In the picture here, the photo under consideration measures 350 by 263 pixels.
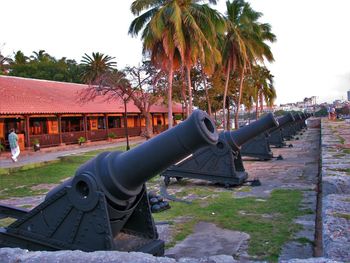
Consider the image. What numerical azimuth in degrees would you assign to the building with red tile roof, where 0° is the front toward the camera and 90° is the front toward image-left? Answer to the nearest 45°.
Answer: approximately 315°

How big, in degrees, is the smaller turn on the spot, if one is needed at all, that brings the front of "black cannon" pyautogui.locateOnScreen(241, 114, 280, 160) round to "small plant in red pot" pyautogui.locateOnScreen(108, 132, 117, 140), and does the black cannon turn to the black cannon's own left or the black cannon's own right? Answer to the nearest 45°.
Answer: approximately 135° to the black cannon's own left

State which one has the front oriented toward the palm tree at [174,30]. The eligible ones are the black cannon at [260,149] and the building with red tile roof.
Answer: the building with red tile roof

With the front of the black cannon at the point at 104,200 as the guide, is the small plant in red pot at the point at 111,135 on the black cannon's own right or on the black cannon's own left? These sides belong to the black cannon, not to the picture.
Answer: on the black cannon's own left

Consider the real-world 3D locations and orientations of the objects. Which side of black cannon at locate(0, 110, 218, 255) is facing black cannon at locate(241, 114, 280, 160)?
left

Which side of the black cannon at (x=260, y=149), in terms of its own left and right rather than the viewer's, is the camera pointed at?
right

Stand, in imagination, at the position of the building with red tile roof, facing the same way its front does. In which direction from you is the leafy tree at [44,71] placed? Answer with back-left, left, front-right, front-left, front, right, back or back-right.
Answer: back-left
